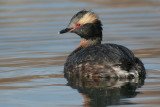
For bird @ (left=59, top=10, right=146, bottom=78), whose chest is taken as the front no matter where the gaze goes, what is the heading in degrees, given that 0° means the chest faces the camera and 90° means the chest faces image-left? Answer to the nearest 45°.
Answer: approximately 90°
